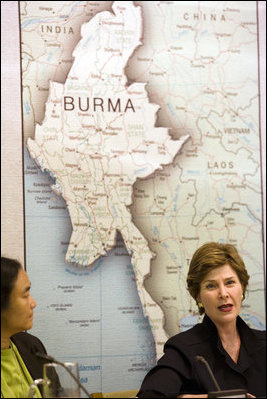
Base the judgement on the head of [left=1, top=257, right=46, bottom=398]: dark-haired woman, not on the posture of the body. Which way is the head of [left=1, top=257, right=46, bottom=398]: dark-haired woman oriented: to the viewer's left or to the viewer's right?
to the viewer's right

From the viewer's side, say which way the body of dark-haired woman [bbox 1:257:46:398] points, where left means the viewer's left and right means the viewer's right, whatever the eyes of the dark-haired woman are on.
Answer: facing the viewer and to the right of the viewer
